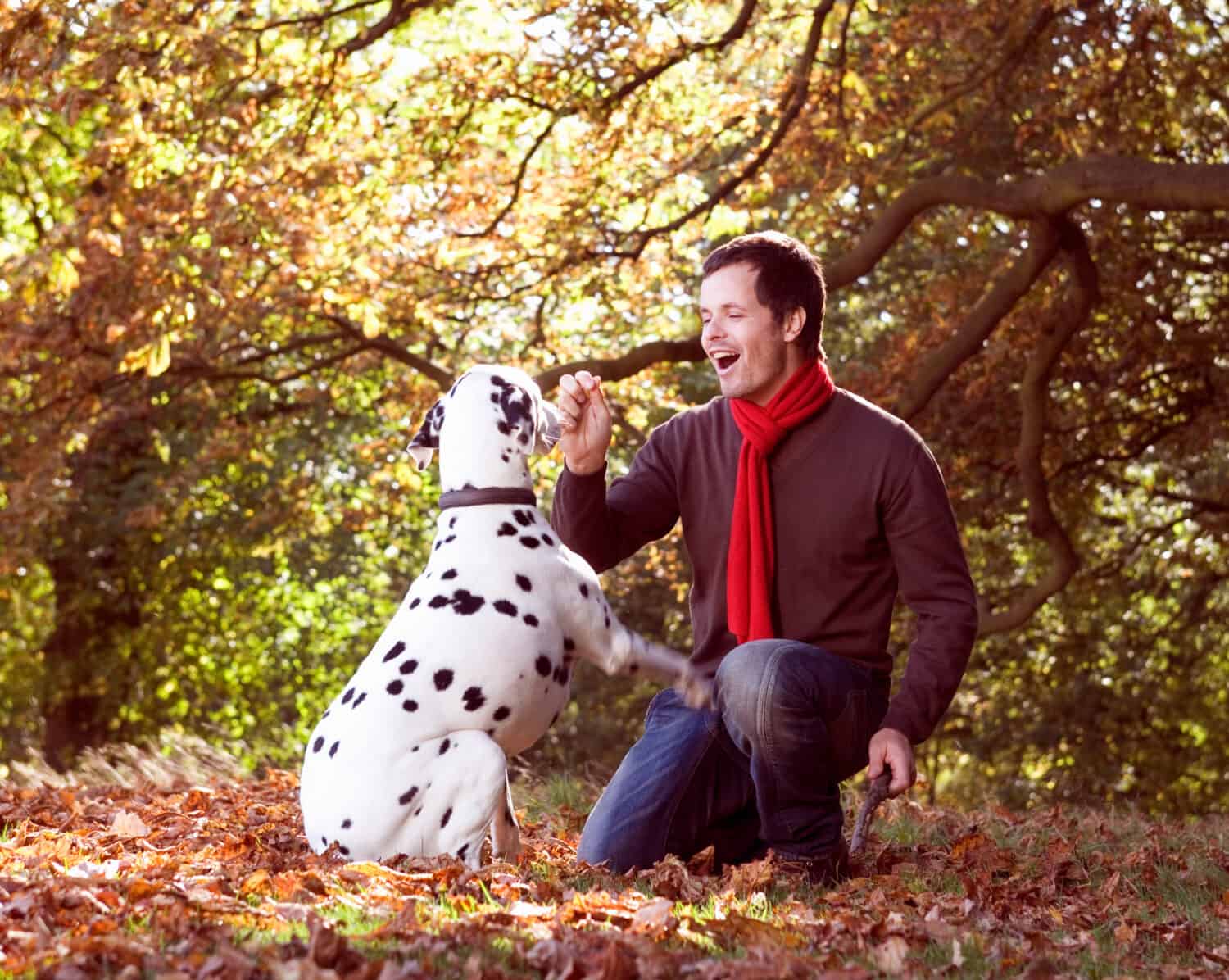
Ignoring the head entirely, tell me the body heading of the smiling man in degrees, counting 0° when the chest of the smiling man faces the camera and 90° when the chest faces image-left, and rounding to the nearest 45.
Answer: approximately 45°

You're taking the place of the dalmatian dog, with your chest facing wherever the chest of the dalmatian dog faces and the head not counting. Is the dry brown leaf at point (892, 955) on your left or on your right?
on your right

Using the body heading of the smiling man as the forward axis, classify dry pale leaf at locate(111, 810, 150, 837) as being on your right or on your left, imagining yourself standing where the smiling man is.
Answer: on your right

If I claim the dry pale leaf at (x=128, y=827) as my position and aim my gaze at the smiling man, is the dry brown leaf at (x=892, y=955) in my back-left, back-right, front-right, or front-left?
front-right

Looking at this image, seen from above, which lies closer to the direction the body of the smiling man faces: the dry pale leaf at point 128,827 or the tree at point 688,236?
the dry pale leaf

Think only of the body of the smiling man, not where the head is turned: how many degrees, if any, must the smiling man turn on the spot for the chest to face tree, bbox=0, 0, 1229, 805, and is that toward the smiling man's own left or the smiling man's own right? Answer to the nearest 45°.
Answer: approximately 135° to the smiling man's own right

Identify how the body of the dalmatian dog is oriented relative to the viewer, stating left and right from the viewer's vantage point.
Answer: facing away from the viewer and to the right of the viewer

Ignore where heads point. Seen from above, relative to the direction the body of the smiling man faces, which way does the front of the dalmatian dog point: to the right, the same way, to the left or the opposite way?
the opposite way

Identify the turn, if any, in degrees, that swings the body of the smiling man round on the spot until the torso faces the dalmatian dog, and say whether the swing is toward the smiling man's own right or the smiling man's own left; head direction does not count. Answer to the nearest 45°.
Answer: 0° — they already face it

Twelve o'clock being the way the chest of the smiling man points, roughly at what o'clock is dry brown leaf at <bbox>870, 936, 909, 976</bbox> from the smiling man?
The dry brown leaf is roughly at 10 o'clock from the smiling man.
